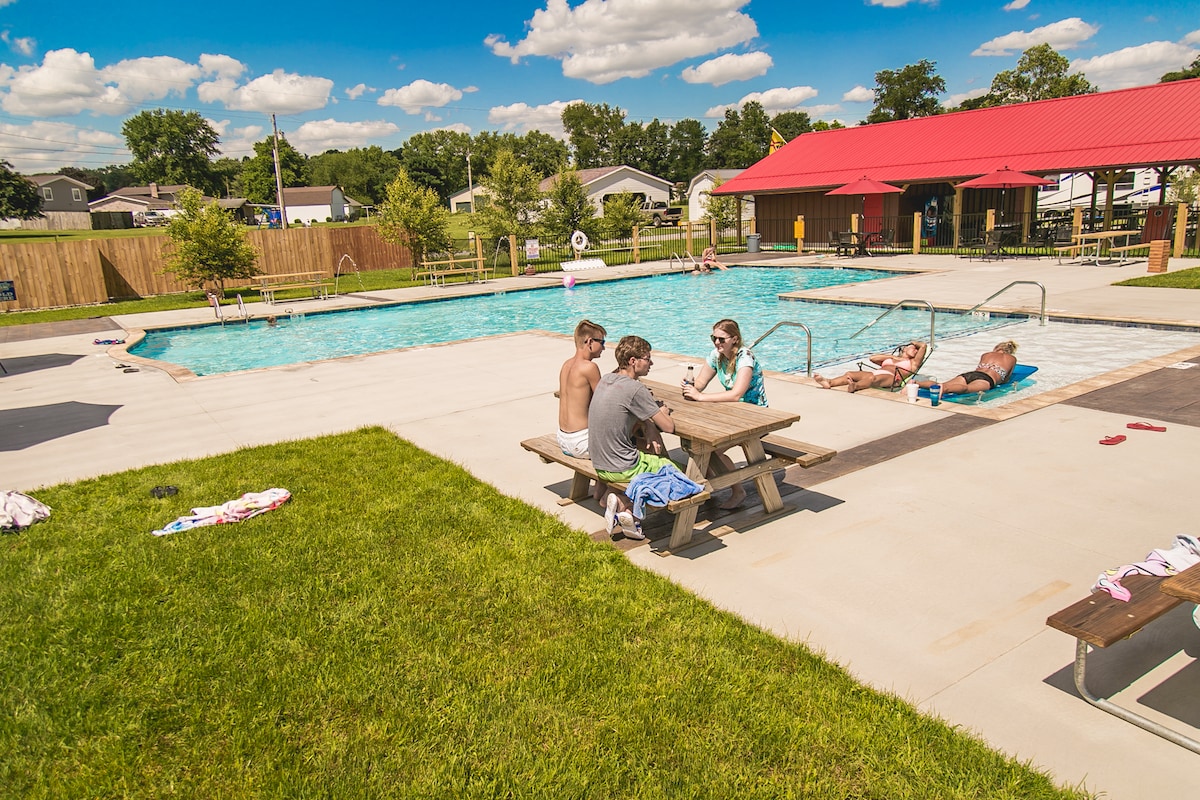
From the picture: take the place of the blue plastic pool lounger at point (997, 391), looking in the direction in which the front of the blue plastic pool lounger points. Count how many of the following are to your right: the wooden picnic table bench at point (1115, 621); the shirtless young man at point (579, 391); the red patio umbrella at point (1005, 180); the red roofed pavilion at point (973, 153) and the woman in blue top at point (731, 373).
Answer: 2

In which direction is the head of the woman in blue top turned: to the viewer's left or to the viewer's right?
to the viewer's left

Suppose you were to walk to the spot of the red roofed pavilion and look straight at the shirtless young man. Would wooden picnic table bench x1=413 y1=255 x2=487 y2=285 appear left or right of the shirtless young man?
right

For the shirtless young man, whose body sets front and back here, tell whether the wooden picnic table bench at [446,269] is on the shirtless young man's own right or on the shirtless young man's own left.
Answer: on the shirtless young man's own left

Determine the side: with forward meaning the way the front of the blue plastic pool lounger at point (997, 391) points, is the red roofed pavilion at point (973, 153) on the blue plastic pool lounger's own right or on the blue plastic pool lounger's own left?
on the blue plastic pool lounger's own right

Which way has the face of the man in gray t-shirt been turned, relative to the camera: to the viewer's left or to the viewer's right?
to the viewer's right

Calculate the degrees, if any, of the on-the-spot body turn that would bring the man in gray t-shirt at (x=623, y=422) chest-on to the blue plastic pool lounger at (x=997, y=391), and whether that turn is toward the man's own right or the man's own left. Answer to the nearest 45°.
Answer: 0° — they already face it

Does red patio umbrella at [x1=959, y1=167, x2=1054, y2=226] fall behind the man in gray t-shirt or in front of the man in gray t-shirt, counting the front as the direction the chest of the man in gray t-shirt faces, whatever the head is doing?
in front

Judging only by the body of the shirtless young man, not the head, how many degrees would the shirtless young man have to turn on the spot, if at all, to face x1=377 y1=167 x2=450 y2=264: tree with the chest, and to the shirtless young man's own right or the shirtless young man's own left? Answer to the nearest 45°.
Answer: approximately 45° to the shirtless young man's own left

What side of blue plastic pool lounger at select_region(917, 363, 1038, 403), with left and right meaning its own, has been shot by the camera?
left

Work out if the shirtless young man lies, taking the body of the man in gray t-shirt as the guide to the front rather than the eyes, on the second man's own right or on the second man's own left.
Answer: on the second man's own left

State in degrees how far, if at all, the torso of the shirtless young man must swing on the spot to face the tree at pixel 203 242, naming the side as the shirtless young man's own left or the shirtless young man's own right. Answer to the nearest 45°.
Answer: approximately 90° to the shirtless young man's own left

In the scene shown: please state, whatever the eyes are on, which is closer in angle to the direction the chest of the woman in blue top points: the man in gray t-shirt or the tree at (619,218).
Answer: the man in gray t-shirt
